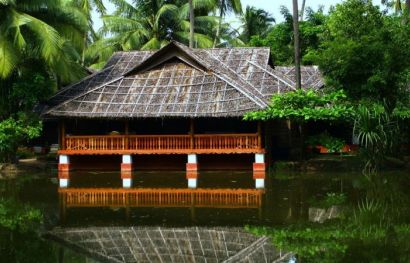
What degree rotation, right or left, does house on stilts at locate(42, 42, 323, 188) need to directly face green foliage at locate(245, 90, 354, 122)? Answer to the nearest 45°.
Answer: approximately 90° to its left

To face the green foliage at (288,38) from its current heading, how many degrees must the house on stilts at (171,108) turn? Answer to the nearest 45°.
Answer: approximately 135° to its left

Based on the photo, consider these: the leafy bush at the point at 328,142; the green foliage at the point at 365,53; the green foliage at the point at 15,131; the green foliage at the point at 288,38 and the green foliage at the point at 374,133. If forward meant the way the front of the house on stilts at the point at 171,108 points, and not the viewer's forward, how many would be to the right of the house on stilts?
1

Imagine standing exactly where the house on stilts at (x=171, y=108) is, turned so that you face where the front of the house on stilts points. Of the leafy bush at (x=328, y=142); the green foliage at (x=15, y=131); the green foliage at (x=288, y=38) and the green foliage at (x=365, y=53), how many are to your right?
1

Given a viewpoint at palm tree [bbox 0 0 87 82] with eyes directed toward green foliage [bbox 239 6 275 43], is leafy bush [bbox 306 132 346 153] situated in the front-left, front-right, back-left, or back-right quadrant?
front-right

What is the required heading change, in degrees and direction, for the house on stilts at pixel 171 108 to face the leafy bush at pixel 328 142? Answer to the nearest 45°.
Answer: approximately 90° to its left

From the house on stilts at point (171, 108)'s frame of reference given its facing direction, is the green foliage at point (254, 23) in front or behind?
behind

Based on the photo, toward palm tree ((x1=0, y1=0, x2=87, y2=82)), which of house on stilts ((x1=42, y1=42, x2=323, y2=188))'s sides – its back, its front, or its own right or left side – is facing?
right

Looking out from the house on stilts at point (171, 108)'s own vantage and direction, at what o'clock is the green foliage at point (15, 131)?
The green foliage is roughly at 3 o'clock from the house on stilts.

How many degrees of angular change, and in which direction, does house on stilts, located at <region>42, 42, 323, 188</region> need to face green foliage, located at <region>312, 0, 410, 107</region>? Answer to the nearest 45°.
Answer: approximately 90° to its left

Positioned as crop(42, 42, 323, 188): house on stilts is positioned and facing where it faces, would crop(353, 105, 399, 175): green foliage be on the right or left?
on its left

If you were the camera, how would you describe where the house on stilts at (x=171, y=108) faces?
facing the viewer

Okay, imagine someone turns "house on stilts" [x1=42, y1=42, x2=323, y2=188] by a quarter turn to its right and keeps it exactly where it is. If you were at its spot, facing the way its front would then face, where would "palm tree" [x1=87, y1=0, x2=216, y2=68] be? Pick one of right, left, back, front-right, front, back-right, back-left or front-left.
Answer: right
